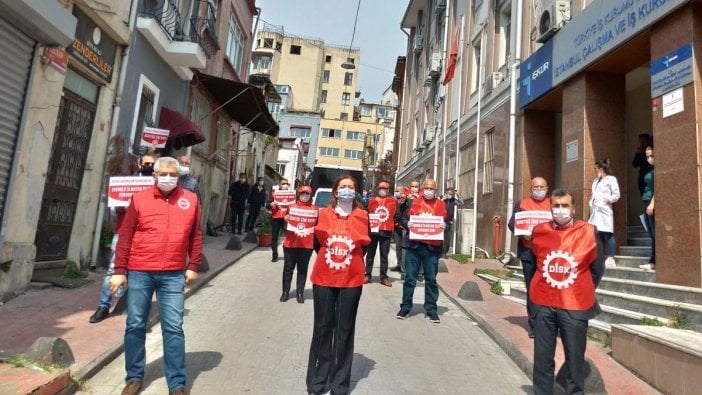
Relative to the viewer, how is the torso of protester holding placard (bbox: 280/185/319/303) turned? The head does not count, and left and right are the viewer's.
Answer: facing the viewer

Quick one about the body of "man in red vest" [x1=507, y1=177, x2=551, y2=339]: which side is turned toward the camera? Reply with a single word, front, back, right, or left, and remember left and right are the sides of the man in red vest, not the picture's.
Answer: front

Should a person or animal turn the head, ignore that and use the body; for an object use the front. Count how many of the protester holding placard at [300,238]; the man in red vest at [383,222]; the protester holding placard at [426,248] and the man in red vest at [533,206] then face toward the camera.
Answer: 4

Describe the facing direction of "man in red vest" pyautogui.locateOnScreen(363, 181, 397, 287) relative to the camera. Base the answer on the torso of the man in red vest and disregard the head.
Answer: toward the camera

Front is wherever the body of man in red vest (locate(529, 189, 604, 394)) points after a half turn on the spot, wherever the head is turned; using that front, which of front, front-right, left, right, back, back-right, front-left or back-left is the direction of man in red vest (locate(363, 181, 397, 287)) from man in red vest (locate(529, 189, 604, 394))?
front-left

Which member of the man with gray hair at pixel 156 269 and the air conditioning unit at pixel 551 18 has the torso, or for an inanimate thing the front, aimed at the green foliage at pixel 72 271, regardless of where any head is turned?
the air conditioning unit

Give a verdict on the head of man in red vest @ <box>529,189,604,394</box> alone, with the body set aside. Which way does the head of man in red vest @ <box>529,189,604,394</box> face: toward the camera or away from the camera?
toward the camera

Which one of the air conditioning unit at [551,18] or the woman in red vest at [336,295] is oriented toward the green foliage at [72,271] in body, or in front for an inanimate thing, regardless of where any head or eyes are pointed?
the air conditioning unit

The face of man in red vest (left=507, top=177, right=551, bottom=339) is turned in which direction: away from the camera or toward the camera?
toward the camera

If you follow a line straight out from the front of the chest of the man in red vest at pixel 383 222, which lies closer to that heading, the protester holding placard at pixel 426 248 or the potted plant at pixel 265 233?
the protester holding placard

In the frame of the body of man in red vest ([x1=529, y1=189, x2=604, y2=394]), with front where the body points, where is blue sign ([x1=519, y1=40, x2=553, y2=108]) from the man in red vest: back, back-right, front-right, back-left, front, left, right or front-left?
back

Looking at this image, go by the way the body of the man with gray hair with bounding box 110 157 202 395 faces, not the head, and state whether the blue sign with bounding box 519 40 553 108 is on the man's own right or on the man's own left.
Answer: on the man's own left

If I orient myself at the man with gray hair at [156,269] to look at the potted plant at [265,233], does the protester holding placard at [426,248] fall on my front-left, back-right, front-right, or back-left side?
front-right
